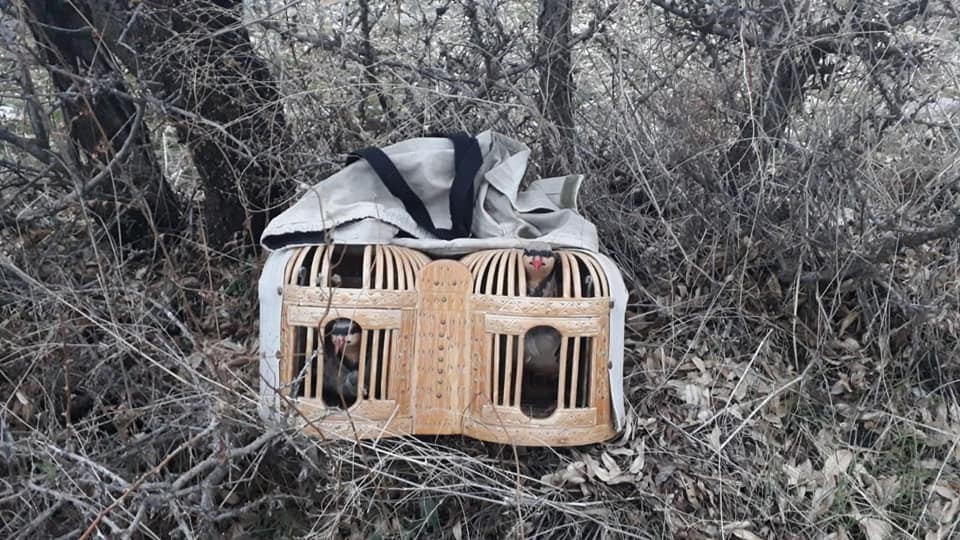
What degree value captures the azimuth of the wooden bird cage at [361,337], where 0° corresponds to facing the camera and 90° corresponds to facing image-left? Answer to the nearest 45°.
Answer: approximately 0°

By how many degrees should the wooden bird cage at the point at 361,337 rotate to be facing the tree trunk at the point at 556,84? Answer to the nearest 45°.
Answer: approximately 135° to its left

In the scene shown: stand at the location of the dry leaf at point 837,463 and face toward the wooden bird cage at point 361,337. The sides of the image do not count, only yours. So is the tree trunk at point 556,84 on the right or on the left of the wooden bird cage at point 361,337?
right

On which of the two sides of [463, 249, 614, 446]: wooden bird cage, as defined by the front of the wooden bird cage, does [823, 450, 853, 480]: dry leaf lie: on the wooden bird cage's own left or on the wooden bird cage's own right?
on the wooden bird cage's own left

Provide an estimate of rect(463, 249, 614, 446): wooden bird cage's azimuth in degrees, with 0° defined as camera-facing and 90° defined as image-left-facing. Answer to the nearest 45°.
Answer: approximately 0°

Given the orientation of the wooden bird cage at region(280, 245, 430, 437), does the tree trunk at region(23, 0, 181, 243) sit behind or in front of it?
behind

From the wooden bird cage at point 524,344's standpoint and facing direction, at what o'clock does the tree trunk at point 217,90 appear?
The tree trunk is roughly at 4 o'clock from the wooden bird cage.

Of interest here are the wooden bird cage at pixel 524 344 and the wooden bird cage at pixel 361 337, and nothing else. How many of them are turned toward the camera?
2

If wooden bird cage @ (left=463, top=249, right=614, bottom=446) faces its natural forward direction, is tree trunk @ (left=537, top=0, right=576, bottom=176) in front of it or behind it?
behind

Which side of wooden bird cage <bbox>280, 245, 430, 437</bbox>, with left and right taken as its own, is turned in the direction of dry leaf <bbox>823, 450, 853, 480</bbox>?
left
